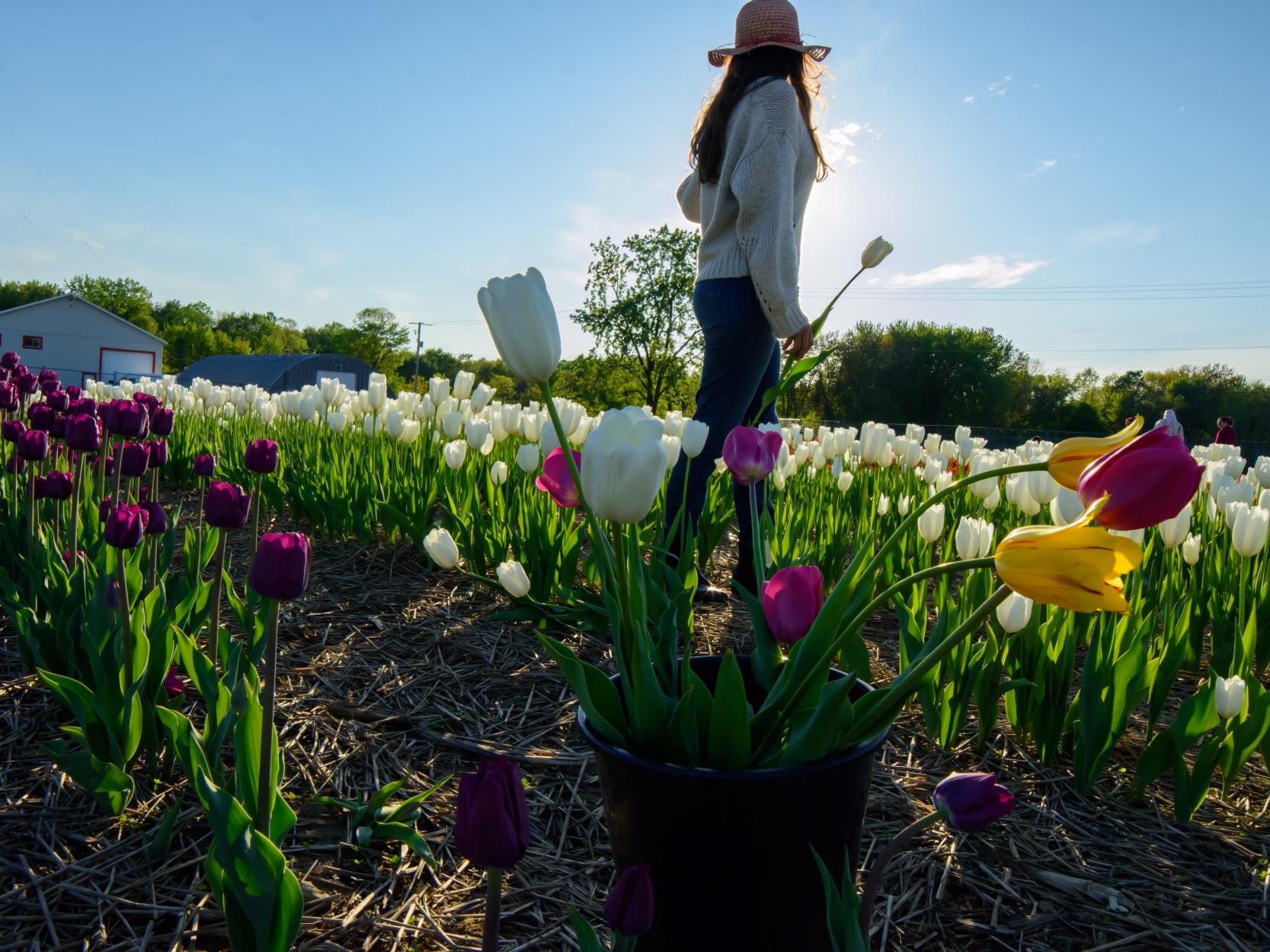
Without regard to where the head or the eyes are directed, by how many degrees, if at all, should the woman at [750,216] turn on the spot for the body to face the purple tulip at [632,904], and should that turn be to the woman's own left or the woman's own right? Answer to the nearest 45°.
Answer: approximately 135° to the woman's own right

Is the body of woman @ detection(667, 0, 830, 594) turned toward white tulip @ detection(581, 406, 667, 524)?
no

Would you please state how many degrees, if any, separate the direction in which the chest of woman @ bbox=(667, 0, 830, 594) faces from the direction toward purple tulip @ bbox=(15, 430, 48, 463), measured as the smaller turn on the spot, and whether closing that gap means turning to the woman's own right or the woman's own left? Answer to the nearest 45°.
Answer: approximately 180°

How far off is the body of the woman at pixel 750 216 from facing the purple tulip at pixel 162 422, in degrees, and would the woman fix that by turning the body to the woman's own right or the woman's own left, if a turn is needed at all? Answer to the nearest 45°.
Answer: approximately 135° to the woman's own left

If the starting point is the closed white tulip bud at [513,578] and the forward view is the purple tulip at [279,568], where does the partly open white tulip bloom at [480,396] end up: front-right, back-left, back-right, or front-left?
back-right

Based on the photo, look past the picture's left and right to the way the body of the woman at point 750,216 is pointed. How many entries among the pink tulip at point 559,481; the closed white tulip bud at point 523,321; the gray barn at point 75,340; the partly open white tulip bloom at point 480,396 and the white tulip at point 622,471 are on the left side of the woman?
2

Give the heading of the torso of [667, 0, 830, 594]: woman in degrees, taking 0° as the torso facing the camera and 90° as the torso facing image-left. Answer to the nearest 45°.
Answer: approximately 225°

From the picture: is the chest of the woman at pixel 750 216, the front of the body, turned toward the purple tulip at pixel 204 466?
no

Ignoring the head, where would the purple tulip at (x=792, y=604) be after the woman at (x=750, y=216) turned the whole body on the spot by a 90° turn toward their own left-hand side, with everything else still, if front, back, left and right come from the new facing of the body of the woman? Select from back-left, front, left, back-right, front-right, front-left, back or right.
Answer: back-left

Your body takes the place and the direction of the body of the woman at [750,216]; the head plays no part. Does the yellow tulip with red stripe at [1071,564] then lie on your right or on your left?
on your right

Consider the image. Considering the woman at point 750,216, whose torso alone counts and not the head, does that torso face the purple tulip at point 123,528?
no

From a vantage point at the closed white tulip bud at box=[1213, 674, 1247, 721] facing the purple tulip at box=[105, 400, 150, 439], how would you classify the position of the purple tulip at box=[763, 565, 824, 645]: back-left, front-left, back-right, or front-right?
front-left
